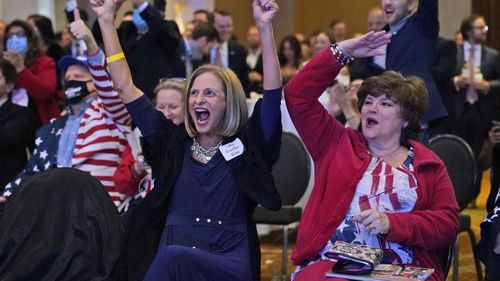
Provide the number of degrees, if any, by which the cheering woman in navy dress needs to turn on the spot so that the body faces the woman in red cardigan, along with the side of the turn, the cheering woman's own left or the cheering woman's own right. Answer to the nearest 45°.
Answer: approximately 135° to the cheering woman's own left

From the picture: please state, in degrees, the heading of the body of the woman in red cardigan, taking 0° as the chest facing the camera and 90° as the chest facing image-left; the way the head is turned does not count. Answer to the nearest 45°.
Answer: approximately 45°

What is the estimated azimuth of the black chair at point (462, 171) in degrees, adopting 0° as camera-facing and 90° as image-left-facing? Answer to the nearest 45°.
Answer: approximately 45°

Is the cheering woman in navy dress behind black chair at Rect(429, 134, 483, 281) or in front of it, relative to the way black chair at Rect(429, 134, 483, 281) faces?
in front

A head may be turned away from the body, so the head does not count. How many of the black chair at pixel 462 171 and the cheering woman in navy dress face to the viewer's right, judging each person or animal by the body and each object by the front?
0

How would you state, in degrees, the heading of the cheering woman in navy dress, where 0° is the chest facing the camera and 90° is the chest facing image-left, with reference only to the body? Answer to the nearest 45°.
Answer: approximately 45°

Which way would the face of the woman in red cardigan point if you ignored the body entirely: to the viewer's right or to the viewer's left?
to the viewer's left
